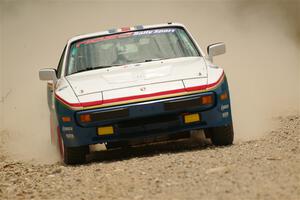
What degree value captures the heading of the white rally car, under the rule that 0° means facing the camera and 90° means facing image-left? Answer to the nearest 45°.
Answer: approximately 0°
